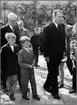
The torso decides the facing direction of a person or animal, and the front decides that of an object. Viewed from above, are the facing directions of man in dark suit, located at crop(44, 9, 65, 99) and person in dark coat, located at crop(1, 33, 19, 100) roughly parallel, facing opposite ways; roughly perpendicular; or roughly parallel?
roughly parallel

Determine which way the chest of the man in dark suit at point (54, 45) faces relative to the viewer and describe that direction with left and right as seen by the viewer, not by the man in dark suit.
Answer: facing the viewer and to the right of the viewer

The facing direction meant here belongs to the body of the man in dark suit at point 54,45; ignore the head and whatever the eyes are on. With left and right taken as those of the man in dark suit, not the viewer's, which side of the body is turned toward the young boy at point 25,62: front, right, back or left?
right

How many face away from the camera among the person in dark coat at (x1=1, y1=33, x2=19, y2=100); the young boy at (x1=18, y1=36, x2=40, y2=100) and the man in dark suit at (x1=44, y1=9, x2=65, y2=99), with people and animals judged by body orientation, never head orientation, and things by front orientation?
0

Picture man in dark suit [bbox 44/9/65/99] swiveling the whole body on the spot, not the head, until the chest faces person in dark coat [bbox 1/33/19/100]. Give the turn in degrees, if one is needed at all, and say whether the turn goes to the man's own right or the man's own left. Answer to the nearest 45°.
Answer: approximately 90° to the man's own right

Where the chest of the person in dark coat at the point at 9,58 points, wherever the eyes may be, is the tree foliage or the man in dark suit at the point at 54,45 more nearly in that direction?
the man in dark suit

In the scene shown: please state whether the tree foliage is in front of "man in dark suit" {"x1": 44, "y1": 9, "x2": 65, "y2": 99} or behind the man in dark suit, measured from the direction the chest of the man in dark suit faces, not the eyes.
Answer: behind

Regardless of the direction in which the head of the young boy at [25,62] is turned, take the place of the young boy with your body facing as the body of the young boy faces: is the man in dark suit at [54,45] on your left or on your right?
on your left
